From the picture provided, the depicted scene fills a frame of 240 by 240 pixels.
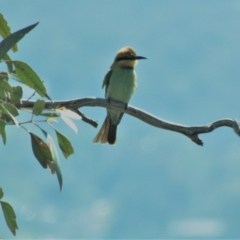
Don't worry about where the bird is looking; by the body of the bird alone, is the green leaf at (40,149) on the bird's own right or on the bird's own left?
on the bird's own right

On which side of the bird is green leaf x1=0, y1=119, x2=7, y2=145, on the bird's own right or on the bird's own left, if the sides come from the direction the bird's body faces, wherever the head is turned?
on the bird's own right

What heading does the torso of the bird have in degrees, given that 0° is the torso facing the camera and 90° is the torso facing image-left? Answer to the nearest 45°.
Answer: approximately 315°
